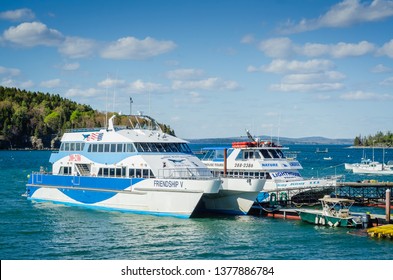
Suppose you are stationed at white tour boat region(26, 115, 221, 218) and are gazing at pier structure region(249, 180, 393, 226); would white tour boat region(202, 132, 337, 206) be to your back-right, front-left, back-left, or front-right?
front-left

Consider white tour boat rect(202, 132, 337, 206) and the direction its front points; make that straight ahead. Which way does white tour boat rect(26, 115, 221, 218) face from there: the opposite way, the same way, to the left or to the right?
the same way

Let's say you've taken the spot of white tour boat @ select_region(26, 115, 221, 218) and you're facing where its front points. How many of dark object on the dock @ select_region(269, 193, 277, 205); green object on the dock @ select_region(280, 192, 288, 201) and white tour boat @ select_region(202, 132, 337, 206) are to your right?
0

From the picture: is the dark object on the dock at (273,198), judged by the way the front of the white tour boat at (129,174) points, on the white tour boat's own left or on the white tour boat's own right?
on the white tour boat's own left
